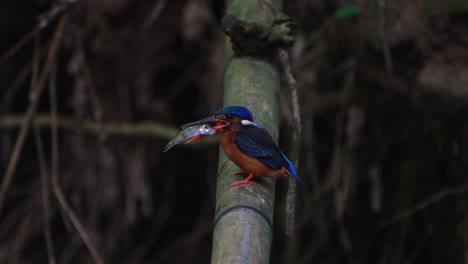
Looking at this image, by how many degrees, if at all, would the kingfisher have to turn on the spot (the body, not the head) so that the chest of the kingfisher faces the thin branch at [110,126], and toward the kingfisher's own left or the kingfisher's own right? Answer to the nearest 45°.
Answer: approximately 45° to the kingfisher's own right

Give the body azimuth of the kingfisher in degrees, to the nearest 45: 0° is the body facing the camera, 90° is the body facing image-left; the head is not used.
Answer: approximately 90°
